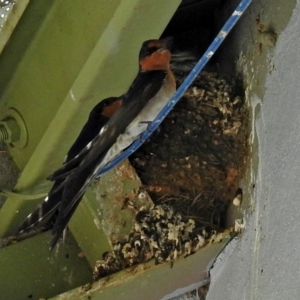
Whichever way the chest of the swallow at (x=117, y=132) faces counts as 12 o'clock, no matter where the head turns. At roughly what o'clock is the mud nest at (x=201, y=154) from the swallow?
The mud nest is roughly at 10 o'clock from the swallow.

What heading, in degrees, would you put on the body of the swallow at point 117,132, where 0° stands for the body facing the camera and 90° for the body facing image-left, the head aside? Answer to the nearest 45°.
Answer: approximately 270°
